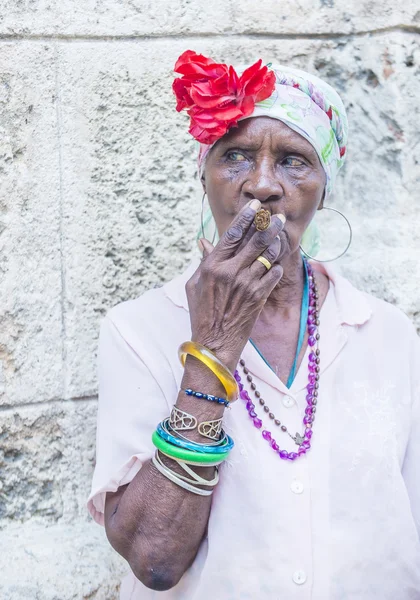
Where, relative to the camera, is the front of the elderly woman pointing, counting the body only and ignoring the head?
toward the camera
